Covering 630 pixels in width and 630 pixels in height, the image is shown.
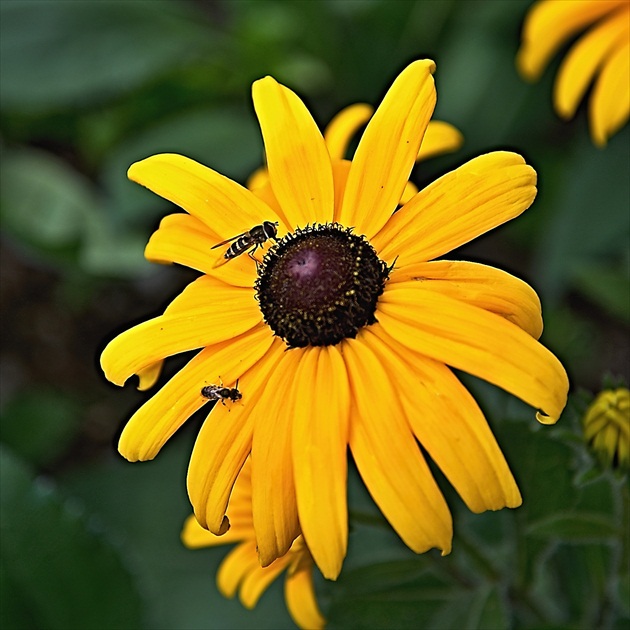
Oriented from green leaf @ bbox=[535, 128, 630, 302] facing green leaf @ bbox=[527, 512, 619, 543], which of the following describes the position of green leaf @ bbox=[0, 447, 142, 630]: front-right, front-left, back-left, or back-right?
front-right

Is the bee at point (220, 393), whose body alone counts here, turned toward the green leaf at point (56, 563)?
no

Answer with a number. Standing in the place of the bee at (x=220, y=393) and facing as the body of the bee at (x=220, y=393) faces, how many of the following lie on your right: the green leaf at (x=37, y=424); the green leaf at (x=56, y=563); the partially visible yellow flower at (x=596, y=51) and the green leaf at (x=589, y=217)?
0

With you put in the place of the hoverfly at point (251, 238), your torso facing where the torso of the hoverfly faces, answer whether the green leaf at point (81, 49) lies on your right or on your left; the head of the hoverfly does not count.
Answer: on your left

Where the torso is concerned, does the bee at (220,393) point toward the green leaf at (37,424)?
no

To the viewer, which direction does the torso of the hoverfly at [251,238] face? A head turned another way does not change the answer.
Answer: to the viewer's right

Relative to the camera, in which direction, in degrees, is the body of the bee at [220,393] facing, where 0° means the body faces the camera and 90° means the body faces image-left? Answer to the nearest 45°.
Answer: approximately 270°
